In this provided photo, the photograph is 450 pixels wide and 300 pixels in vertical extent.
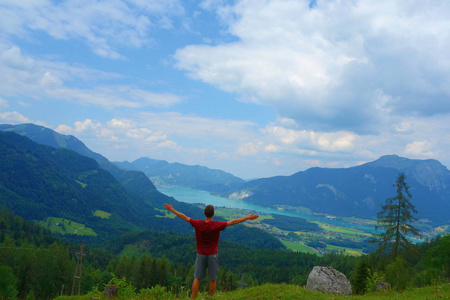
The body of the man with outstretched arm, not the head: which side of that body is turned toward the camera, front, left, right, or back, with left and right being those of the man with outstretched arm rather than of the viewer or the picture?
back

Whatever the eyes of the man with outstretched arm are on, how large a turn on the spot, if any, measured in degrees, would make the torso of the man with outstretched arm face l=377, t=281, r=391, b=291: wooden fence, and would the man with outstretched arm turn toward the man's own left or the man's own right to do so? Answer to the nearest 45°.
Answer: approximately 45° to the man's own right

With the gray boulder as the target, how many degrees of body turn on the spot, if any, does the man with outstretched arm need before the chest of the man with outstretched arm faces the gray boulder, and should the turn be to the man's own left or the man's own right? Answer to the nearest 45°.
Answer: approximately 45° to the man's own right

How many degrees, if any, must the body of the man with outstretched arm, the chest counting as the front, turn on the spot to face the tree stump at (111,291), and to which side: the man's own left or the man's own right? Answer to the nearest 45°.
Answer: approximately 45° to the man's own left

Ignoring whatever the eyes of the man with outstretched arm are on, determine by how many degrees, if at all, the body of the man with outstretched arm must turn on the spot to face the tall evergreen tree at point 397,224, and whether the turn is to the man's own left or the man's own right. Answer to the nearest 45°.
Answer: approximately 45° to the man's own right

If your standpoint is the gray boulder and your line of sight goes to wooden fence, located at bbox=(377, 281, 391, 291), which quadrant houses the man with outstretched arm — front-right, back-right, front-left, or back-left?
back-right
